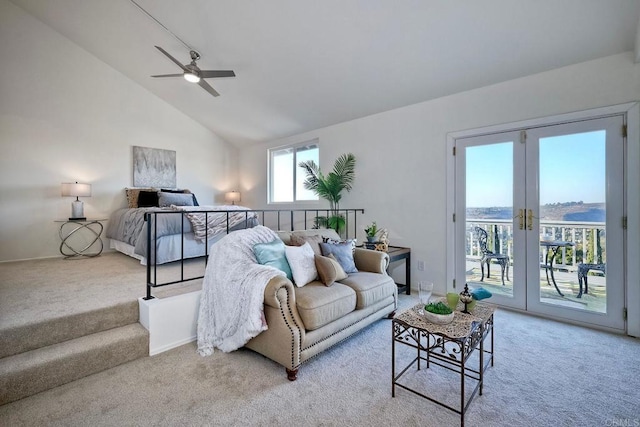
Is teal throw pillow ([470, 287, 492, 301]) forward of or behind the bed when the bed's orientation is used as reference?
forward

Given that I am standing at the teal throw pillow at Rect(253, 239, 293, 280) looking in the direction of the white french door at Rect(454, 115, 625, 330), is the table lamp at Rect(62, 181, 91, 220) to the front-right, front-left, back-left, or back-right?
back-left

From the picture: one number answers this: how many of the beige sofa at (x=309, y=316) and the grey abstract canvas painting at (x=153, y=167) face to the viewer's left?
0

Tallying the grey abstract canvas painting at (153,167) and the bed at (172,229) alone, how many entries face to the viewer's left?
0

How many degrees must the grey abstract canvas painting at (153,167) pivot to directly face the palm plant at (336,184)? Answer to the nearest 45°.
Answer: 0° — it already faces it

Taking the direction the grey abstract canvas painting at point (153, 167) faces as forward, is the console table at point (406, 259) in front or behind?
in front

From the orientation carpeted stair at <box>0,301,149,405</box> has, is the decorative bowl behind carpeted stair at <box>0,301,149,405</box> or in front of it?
in front

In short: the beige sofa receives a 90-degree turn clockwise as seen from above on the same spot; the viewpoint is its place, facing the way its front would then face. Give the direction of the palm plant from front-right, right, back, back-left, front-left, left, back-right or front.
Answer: back-right

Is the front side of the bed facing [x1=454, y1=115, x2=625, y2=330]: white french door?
yes

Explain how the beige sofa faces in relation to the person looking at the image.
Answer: facing the viewer and to the right of the viewer

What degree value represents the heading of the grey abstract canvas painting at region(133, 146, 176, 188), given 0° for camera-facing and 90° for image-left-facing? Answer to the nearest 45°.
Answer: approximately 315°
